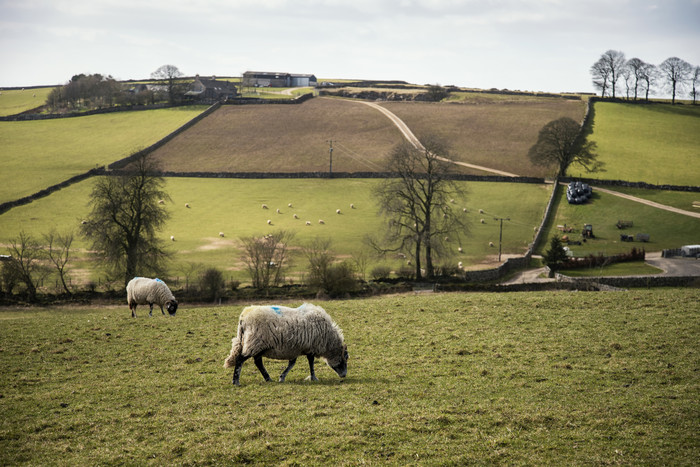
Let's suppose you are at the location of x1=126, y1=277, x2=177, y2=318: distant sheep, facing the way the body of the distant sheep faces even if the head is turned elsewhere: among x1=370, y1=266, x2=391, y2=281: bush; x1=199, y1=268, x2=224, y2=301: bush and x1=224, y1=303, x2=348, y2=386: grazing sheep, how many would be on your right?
1

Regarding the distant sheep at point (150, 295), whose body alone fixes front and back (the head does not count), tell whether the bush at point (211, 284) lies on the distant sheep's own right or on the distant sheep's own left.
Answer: on the distant sheep's own left

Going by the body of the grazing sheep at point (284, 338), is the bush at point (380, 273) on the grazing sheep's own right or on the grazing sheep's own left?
on the grazing sheep's own left

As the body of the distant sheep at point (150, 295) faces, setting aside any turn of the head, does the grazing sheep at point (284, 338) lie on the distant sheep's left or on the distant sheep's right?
on the distant sheep's right

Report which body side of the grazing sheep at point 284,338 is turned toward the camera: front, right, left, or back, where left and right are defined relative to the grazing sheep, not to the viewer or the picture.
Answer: right

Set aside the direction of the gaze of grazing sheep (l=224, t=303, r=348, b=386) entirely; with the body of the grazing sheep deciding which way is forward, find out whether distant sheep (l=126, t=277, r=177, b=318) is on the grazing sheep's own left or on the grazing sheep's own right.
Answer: on the grazing sheep's own left

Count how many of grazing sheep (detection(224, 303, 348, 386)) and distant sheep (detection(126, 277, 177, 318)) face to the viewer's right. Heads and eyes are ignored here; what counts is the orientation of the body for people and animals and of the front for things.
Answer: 2

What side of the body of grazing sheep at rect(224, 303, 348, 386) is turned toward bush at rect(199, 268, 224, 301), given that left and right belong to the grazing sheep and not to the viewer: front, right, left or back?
left

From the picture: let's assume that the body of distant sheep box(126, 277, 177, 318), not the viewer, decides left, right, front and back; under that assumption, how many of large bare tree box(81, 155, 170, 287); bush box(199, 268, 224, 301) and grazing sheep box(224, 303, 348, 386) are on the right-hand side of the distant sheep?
1

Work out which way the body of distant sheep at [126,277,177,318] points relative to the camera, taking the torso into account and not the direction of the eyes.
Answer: to the viewer's right
